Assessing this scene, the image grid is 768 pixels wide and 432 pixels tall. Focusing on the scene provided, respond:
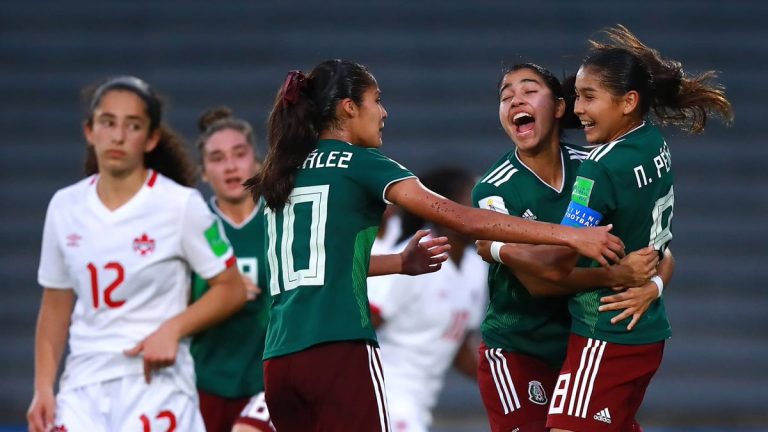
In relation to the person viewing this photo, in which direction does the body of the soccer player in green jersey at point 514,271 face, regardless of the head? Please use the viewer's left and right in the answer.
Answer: facing the viewer and to the right of the viewer

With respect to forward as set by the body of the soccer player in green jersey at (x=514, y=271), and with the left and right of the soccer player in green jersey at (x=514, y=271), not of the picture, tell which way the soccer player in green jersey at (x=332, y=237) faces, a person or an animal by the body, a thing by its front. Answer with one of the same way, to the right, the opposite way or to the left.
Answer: to the left

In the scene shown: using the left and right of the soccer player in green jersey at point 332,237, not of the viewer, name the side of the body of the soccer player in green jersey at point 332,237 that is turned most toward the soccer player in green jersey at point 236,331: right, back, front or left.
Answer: left

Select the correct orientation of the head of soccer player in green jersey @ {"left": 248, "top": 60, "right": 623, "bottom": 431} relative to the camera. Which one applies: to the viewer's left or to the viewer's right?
to the viewer's right

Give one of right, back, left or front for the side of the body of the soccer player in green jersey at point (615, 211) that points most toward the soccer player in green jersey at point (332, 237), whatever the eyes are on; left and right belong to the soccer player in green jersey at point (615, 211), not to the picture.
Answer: front

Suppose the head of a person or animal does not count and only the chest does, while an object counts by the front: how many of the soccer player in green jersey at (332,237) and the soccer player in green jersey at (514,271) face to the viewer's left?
0

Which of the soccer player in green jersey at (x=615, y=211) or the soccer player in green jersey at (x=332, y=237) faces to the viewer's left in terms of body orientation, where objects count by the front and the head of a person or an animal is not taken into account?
the soccer player in green jersey at (x=615, y=211)

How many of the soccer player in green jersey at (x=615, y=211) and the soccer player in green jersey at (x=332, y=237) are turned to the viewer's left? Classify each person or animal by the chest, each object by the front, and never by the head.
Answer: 1

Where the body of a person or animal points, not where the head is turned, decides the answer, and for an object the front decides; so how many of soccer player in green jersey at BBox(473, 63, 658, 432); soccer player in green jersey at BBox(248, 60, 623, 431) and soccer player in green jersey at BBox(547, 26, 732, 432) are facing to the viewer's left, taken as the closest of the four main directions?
1

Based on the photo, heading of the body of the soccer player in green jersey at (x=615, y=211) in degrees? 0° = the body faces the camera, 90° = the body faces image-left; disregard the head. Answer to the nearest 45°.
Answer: approximately 90°

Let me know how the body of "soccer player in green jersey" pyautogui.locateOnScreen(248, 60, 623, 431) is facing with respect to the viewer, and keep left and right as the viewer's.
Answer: facing away from the viewer and to the right of the viewer
